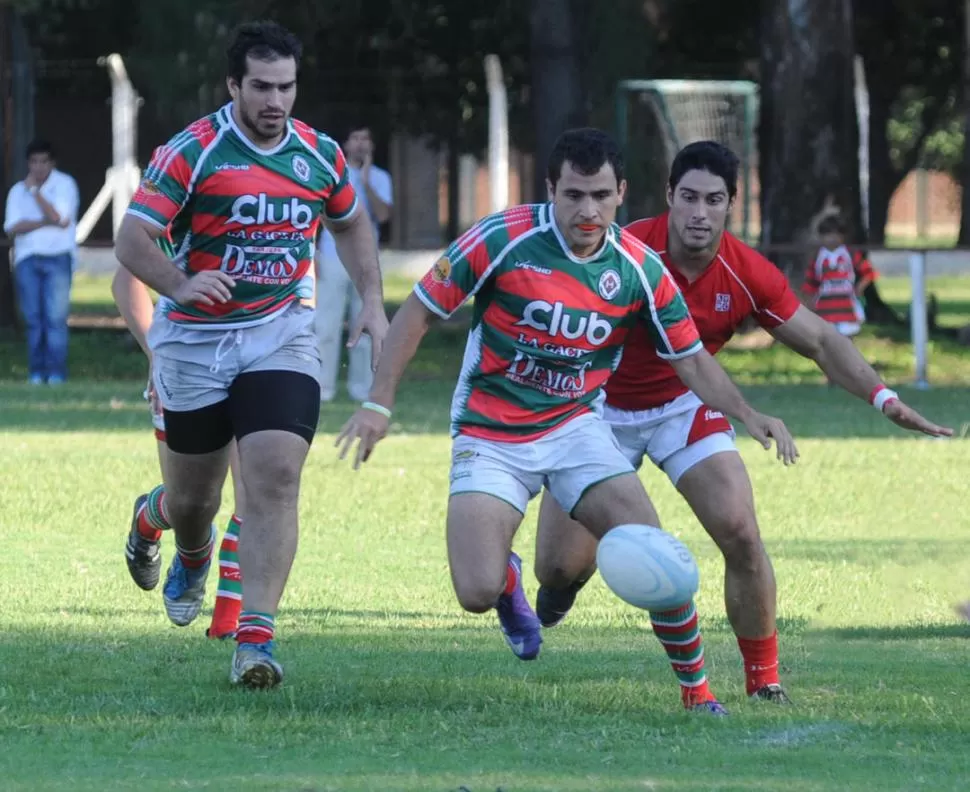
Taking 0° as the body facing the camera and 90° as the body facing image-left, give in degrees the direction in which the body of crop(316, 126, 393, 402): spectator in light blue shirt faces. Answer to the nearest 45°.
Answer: approximately 0°

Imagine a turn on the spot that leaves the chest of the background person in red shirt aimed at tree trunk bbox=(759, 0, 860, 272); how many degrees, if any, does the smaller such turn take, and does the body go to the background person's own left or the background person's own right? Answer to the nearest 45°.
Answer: approximately 180°

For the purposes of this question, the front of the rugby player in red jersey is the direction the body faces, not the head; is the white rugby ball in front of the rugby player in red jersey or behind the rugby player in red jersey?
in front

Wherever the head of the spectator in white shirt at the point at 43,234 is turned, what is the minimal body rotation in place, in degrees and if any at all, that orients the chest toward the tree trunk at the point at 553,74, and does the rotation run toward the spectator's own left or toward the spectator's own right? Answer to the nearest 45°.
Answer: approximately 135° to the spectator's own left

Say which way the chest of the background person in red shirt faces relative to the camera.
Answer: toward the camera

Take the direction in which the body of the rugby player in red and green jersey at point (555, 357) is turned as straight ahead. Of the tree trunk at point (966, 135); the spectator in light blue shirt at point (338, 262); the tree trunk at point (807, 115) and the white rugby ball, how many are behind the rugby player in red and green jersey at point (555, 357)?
3

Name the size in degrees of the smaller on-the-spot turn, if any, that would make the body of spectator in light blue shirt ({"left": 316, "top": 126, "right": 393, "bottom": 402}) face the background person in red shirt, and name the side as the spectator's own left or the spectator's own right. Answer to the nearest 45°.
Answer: approximately 135° to the spectator's own left

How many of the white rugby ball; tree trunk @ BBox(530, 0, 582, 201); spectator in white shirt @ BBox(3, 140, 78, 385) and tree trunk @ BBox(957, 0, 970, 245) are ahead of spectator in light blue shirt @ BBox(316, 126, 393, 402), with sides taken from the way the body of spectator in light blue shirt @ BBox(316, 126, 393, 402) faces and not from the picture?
1

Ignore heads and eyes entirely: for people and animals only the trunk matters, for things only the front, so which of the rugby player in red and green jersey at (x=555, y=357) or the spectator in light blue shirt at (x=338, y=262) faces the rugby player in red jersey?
the spectator in light blue shirt

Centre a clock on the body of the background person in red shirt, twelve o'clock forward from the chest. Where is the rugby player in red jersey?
The rugby player in red jersey is roughly at 12 o'clock from the background person in red shirt.

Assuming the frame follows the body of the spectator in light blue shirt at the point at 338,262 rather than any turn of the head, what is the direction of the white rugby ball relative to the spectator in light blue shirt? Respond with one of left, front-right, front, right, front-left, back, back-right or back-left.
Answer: front

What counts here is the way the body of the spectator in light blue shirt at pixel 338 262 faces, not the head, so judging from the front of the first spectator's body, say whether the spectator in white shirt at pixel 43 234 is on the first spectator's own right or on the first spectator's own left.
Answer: on the first spectator's own right

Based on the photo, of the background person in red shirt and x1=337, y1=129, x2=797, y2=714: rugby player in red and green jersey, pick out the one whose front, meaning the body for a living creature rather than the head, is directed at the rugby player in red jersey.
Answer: the background person in red shirt

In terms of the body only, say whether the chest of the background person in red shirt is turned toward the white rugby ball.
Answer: yes
